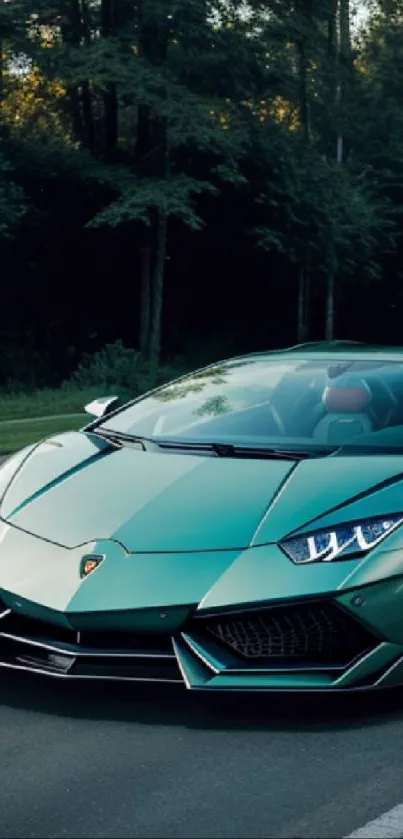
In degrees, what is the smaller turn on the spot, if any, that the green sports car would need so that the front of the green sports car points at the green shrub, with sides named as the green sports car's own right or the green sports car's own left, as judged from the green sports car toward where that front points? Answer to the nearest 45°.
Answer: approximately 135° to the green sports car's own right

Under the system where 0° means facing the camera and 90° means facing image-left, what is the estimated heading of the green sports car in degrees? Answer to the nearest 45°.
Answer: approximately 45°
